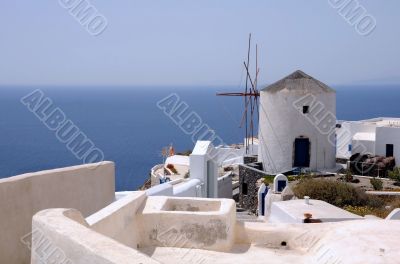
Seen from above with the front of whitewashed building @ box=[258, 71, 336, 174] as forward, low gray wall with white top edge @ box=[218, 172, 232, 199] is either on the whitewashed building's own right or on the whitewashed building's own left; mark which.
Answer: on the whitewashed building's own right

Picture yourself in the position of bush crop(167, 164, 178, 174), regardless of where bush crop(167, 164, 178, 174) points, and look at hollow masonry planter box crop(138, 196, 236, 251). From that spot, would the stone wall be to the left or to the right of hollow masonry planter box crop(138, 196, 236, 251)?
left

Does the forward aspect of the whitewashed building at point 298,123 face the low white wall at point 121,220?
yes

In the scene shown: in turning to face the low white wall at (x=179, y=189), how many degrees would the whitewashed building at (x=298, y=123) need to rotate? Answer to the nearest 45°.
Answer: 0° — it already faces it

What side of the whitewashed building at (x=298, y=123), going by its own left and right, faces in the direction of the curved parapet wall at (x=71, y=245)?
front

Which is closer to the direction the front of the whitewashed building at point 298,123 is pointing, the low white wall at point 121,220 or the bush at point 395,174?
the low white wall

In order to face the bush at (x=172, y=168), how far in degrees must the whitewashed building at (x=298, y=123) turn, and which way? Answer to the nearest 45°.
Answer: approximately 90° to its right

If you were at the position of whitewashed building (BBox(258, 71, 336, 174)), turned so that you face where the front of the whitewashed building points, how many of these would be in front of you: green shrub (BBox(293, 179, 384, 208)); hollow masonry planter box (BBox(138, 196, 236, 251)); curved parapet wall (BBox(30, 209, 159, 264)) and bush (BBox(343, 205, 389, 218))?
4

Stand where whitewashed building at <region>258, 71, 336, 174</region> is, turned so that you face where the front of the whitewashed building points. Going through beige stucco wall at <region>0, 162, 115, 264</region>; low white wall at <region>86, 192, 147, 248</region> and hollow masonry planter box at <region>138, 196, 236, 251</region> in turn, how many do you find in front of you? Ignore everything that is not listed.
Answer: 3

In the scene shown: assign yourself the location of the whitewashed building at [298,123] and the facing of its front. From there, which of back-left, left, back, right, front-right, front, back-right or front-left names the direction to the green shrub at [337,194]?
front

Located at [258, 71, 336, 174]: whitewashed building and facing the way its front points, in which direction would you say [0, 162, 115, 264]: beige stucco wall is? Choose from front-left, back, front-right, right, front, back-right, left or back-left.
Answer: front

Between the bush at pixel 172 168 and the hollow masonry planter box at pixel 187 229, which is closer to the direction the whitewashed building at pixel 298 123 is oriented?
the hollow masonry planter box

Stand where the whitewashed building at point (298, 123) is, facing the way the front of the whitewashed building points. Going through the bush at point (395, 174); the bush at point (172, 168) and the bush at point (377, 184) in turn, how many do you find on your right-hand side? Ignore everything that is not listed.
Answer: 1

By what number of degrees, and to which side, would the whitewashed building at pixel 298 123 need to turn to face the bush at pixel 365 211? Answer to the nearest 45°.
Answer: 0° — it already faces it

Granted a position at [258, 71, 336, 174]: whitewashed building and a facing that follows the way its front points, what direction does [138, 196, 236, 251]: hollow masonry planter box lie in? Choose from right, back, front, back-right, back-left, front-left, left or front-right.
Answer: front

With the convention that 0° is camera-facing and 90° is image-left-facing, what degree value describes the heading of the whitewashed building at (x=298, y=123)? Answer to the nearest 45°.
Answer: approximately 0°

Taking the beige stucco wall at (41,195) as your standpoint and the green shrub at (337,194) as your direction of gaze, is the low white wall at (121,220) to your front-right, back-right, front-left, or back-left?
front-right

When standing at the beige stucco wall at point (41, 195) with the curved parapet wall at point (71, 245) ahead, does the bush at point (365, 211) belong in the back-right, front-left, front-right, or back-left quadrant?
back-left

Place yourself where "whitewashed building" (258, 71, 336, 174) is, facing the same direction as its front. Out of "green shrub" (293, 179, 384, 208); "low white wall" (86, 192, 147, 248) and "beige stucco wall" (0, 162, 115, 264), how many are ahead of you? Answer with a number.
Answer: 3
